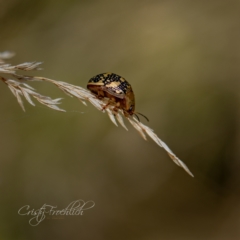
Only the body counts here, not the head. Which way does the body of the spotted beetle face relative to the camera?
to the viewer's right
